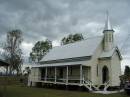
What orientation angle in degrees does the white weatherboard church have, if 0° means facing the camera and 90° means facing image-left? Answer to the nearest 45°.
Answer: approximately 315°
